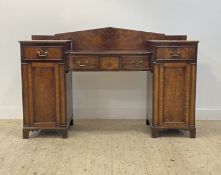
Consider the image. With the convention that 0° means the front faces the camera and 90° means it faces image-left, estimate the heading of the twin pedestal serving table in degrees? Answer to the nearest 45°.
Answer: approximately 0°
